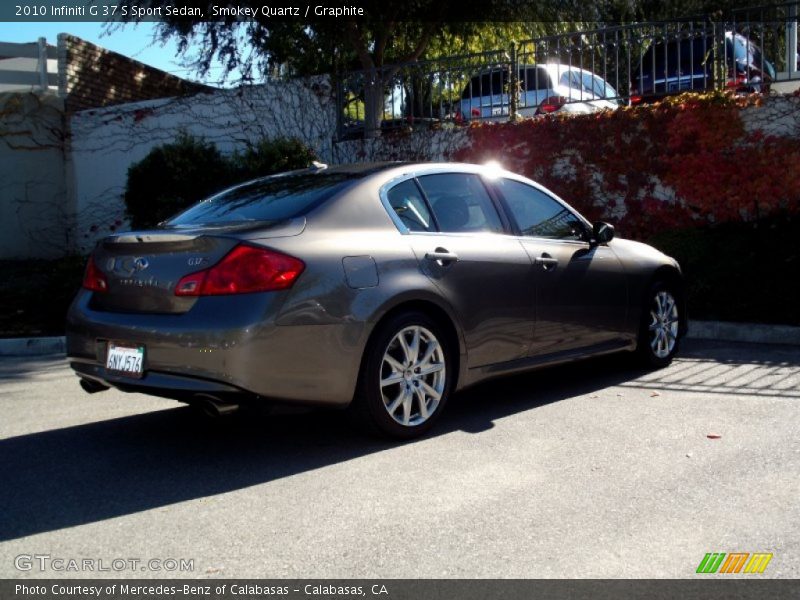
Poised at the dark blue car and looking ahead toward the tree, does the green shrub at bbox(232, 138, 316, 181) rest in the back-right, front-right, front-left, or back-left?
front-left

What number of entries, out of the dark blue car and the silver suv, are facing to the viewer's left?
0

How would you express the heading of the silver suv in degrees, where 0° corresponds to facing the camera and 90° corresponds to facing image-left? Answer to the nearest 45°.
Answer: approximately 225°

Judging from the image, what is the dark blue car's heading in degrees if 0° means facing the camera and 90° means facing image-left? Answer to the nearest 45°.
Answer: approximately 225°

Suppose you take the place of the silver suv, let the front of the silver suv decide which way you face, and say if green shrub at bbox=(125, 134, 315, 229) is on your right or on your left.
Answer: on your left

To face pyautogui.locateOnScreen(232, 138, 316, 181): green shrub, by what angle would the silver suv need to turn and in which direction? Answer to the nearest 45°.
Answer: approximately 135° to its left

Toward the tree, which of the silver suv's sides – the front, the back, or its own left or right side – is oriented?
left

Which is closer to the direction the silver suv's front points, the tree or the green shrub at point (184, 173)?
the tree
